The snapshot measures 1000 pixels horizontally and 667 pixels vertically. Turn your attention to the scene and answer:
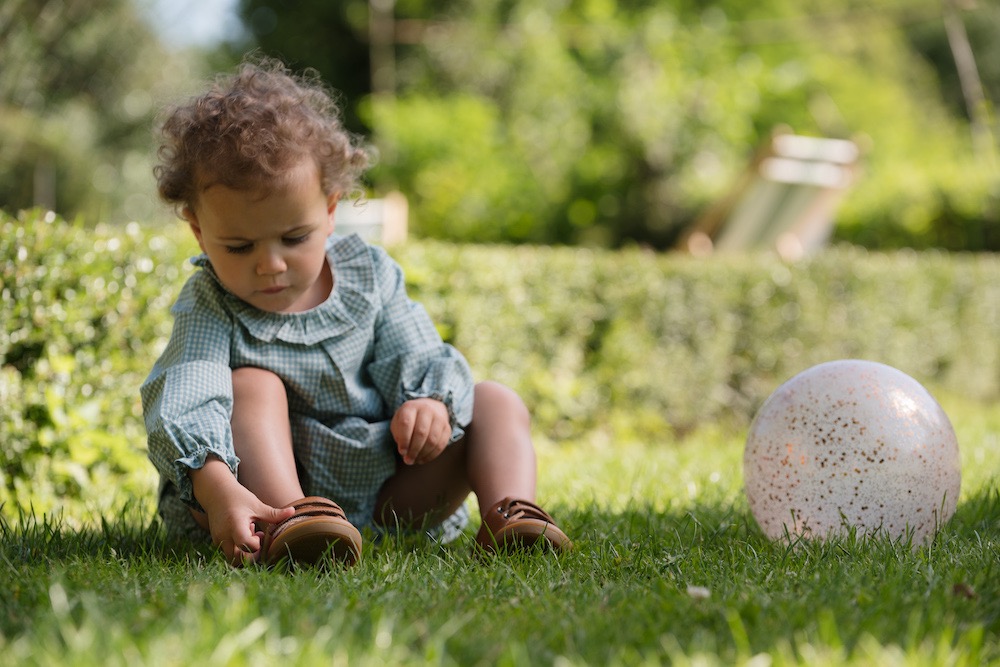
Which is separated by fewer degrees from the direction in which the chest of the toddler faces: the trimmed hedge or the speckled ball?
the speckled ball

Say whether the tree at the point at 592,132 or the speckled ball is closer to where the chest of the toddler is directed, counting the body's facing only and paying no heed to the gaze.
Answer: the speckled ball

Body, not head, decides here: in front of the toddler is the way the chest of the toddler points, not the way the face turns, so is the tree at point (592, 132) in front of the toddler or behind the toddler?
behind

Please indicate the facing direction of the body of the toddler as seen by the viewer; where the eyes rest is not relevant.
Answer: toward the camera

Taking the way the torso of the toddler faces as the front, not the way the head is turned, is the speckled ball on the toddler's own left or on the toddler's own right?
on the toddler's own left
